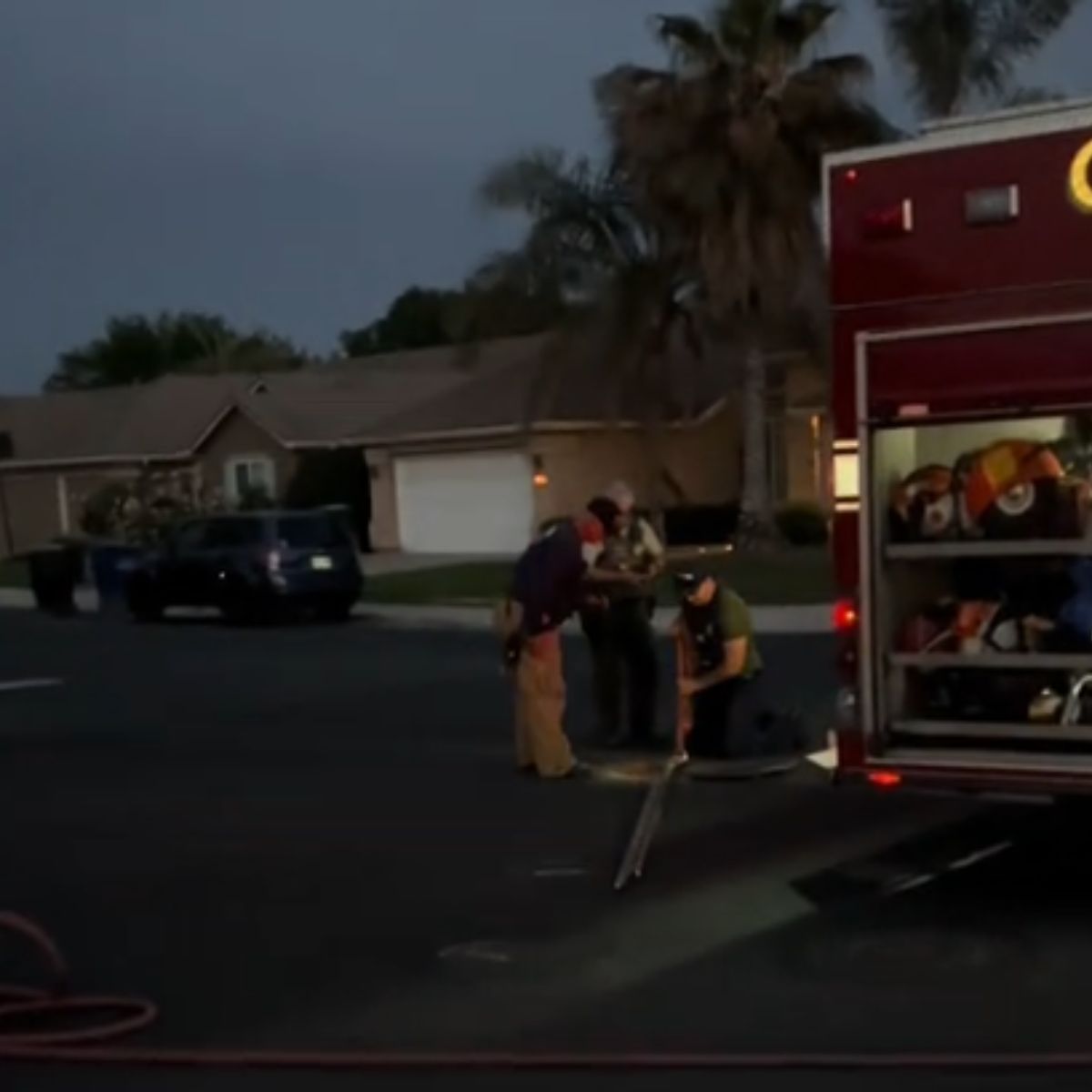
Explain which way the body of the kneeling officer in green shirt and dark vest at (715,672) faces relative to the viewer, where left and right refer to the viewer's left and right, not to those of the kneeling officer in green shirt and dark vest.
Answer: facing the viewer and to the left of the viewer

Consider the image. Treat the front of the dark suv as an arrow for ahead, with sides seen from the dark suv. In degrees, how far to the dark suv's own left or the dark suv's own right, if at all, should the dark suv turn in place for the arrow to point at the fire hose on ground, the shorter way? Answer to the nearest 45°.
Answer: approximately 135° to the dark suv's own left

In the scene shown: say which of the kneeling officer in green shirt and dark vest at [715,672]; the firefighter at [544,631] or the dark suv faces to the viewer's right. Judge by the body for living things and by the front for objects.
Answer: the firefighter at [544,631]

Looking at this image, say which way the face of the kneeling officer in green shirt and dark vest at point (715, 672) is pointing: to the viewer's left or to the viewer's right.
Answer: to the viewer's left

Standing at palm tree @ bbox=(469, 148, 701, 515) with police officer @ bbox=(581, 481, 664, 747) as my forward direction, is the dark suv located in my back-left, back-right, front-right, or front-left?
front-right

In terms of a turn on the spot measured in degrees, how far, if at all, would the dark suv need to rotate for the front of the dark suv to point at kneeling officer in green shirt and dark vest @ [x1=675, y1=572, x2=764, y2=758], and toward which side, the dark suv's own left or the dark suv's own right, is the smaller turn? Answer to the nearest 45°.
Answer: approximately 135° to the dark suv's own left

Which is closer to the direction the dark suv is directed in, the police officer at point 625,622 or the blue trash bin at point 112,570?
the blue trash bin

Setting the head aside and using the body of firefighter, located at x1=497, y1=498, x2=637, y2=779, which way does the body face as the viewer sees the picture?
to the viewer's right

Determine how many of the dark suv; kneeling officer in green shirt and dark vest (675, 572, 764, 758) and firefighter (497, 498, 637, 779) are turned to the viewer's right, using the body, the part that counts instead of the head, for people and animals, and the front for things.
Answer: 1
